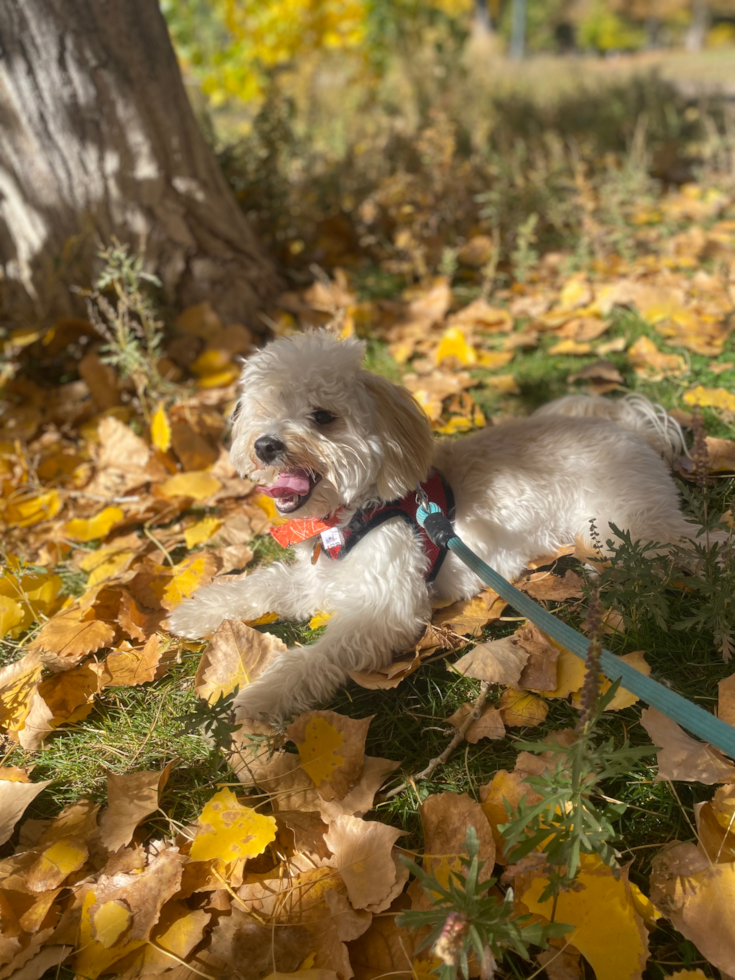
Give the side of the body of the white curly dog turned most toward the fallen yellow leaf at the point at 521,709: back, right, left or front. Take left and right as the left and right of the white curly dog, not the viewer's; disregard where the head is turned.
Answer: left

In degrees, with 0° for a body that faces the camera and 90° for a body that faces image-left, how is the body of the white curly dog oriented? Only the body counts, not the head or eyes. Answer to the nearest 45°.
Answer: approximately 45°

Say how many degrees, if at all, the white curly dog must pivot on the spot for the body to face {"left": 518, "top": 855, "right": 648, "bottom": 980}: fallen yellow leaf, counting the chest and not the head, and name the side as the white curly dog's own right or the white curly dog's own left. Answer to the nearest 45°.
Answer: approximately 45° to the white curly dog's own left

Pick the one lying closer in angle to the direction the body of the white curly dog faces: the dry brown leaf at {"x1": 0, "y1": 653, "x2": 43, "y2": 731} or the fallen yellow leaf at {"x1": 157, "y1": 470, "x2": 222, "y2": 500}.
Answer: the dry brown leaf

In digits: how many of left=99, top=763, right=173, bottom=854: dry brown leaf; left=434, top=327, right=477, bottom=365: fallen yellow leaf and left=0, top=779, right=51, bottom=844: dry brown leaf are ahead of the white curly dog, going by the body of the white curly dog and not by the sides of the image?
2

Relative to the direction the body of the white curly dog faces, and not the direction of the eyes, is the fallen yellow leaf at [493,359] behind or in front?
behind

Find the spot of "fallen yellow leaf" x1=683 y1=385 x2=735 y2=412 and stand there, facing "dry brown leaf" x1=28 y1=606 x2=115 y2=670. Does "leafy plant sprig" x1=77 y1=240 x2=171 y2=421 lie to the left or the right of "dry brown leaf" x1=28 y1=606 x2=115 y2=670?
right

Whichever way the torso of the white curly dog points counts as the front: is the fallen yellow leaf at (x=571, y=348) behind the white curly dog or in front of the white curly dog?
behind

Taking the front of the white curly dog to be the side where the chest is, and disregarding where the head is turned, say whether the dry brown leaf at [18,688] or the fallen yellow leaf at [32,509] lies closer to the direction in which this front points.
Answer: the dry brown leaf

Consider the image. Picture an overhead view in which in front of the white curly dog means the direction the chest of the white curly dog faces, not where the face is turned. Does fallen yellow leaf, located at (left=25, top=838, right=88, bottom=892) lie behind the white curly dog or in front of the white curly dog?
in front

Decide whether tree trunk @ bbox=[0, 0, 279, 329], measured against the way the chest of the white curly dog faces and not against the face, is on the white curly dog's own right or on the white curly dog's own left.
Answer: on the white curly dog's own right

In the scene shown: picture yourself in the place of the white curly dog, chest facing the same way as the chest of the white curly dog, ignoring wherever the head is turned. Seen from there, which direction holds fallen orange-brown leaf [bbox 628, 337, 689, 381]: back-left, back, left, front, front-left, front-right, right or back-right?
back

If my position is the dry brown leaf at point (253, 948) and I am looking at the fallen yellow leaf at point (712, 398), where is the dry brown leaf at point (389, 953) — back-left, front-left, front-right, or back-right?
front-right

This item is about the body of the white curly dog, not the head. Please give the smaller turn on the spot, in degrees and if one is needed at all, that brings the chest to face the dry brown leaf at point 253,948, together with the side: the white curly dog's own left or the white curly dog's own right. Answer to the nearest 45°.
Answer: approximately 45° to the white curly dog's own left

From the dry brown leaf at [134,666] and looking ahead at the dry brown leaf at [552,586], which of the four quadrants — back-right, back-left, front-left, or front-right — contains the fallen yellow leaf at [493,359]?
front-left

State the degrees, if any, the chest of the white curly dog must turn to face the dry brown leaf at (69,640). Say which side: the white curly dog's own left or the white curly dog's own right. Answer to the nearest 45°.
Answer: approximately 45° to the white curly dog's own right

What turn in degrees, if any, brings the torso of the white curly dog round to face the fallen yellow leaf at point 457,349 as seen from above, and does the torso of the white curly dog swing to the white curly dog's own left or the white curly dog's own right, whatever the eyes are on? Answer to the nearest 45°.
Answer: approximately 135° to the white curly dog's own right

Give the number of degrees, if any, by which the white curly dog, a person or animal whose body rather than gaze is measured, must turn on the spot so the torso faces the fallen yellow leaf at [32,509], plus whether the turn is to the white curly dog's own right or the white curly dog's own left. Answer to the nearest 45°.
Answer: approximately 90° to the white curly dog's own right

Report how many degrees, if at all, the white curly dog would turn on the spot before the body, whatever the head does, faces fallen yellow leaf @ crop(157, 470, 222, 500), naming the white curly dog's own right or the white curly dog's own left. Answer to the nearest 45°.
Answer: approximately 90° to the white curly dog's own right
